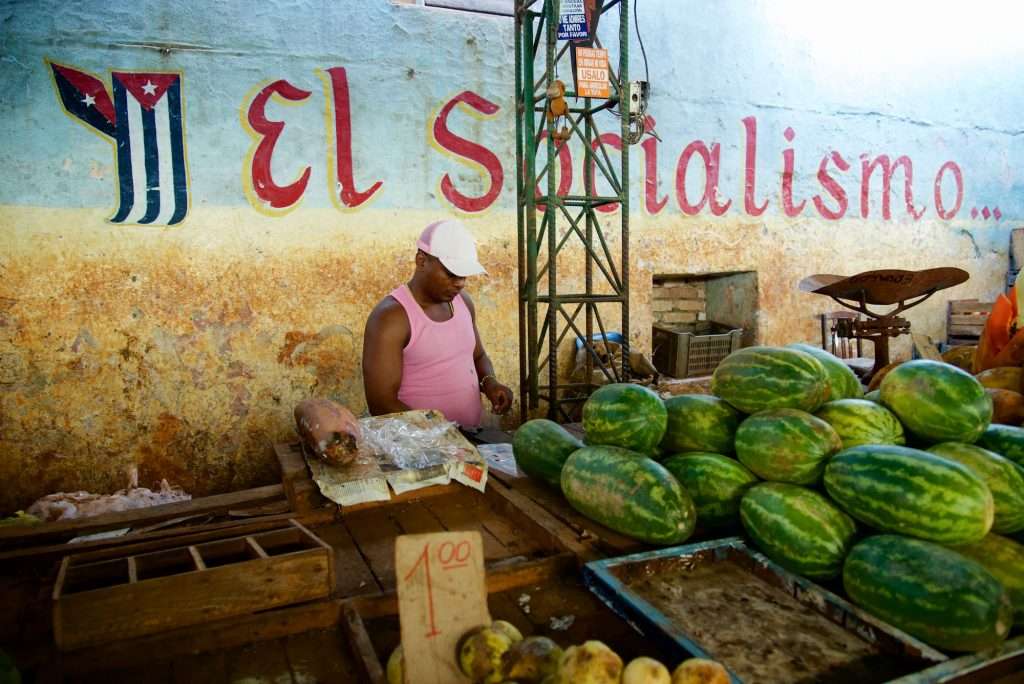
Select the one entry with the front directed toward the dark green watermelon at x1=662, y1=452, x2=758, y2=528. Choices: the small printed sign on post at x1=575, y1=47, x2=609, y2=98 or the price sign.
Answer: the small printed sign on post

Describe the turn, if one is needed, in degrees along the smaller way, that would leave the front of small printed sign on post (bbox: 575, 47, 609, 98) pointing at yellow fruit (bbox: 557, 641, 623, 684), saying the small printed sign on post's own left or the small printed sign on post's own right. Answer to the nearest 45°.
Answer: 0° — it already faces it

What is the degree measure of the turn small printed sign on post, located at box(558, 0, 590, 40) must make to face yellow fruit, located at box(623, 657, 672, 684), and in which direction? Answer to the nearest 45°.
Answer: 0° — it already faces it

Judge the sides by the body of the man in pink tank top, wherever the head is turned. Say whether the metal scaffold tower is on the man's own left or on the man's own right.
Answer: on the man's own left

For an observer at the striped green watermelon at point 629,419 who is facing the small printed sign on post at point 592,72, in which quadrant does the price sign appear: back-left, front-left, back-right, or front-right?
back-left
